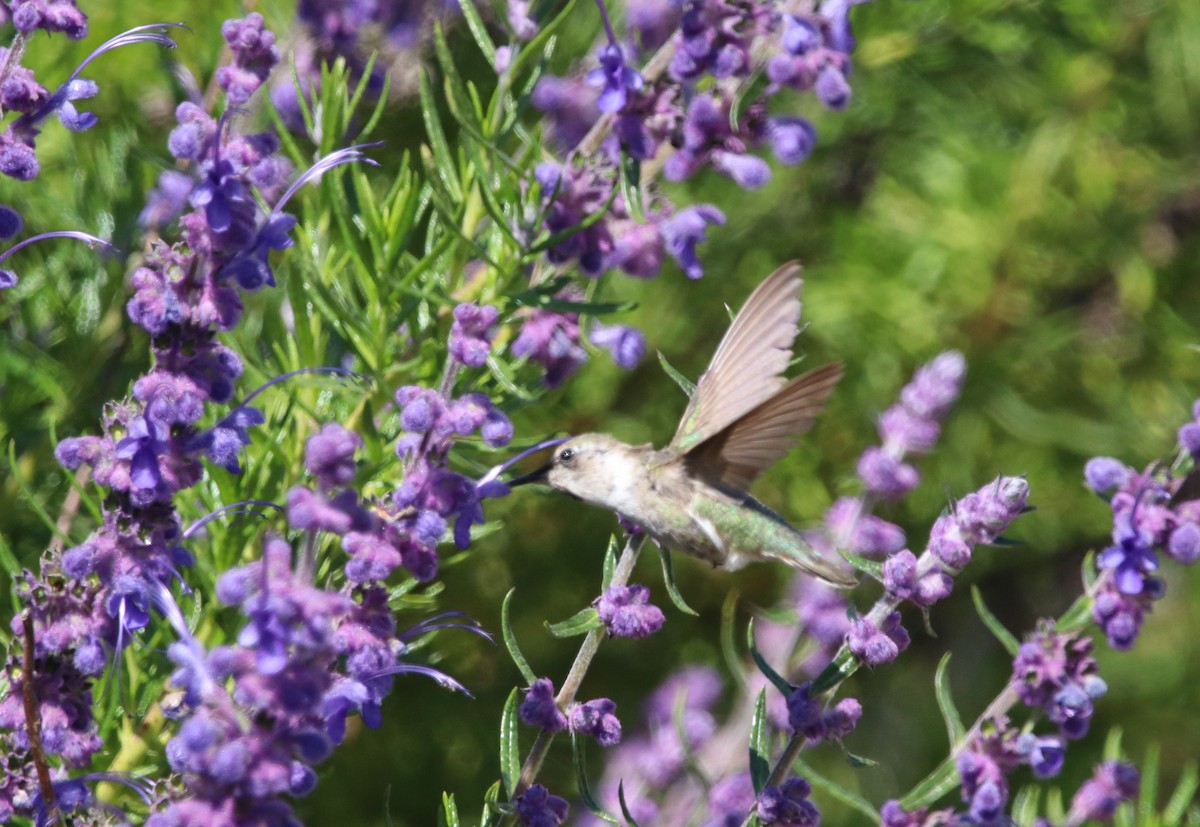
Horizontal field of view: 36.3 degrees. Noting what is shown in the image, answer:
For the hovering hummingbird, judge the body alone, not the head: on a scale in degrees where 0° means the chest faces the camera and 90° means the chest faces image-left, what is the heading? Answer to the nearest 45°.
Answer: approximately 90°
